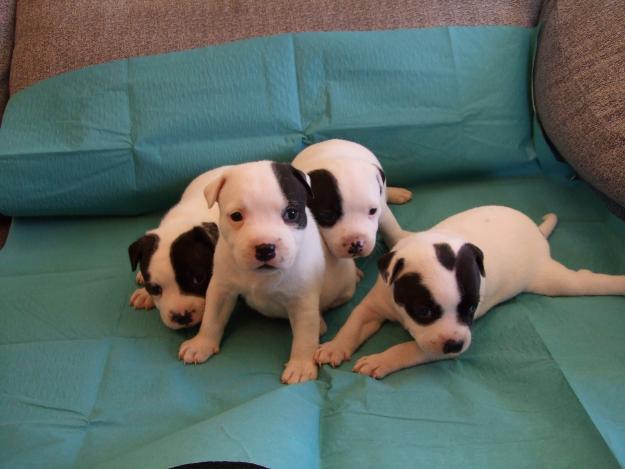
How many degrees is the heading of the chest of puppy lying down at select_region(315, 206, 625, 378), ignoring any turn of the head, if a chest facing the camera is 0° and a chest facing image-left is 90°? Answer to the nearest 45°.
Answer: approximately 45°

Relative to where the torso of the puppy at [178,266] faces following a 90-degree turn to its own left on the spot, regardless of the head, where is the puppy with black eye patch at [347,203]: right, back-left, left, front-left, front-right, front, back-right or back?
front-left

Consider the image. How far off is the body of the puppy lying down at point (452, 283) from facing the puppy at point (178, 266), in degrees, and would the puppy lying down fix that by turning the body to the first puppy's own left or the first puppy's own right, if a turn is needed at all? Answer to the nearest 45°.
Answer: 0° — it already faces it

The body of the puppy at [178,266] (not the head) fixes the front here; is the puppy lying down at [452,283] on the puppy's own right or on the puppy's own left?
on the puppy's own left

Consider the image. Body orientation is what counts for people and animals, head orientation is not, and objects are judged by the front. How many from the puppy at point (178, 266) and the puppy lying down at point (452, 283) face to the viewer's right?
0

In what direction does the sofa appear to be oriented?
toward the camera

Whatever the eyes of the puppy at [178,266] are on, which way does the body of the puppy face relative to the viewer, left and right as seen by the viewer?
facing the viewer and to the left of the viewer
